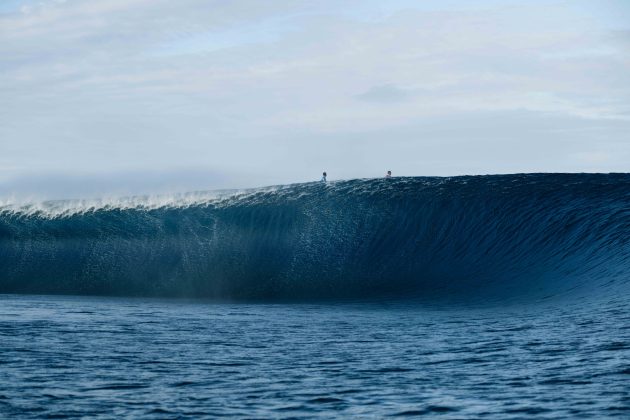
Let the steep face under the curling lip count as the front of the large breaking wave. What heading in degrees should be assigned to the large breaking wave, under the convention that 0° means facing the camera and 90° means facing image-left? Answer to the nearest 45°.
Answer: approximately 0°
